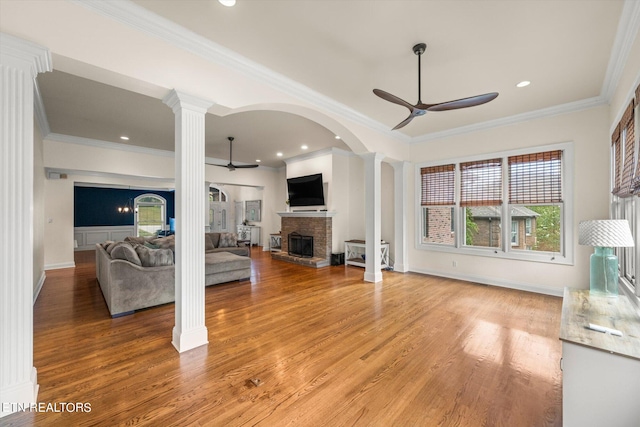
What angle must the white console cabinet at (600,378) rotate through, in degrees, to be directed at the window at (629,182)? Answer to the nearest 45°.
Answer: approximately 90° to its right

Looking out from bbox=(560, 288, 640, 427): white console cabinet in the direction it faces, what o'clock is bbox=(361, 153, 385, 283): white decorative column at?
The white decorative column is roughly at 1 o'clock from the white console cabinet.

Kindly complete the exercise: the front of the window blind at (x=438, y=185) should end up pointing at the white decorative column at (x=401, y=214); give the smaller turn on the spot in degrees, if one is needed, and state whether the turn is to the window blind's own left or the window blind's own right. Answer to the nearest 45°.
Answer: approximately 45° to the window blind's own right

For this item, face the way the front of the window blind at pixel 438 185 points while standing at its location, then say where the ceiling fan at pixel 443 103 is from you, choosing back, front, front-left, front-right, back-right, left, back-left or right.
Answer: front-left

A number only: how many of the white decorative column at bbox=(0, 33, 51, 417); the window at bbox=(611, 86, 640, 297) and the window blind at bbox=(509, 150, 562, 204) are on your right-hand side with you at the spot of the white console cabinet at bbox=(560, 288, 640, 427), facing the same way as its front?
2

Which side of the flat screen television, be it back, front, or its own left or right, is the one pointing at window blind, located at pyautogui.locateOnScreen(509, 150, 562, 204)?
left

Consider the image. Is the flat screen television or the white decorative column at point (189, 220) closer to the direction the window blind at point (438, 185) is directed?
the white decorative column

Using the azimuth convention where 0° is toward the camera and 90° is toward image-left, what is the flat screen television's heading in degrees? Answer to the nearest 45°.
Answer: approximately 45°

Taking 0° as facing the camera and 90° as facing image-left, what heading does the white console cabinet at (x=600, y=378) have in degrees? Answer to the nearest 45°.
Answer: approximately 90°

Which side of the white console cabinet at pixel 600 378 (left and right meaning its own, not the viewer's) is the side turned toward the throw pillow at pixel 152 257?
front

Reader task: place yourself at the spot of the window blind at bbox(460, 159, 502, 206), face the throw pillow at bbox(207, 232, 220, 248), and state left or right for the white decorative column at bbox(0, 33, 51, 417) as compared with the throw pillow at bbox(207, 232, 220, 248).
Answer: left

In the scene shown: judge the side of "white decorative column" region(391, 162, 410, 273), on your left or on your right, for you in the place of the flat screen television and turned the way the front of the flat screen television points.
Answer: on your left

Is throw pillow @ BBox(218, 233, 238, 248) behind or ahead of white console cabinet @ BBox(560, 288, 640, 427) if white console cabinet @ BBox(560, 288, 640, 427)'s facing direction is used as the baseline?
ahead
